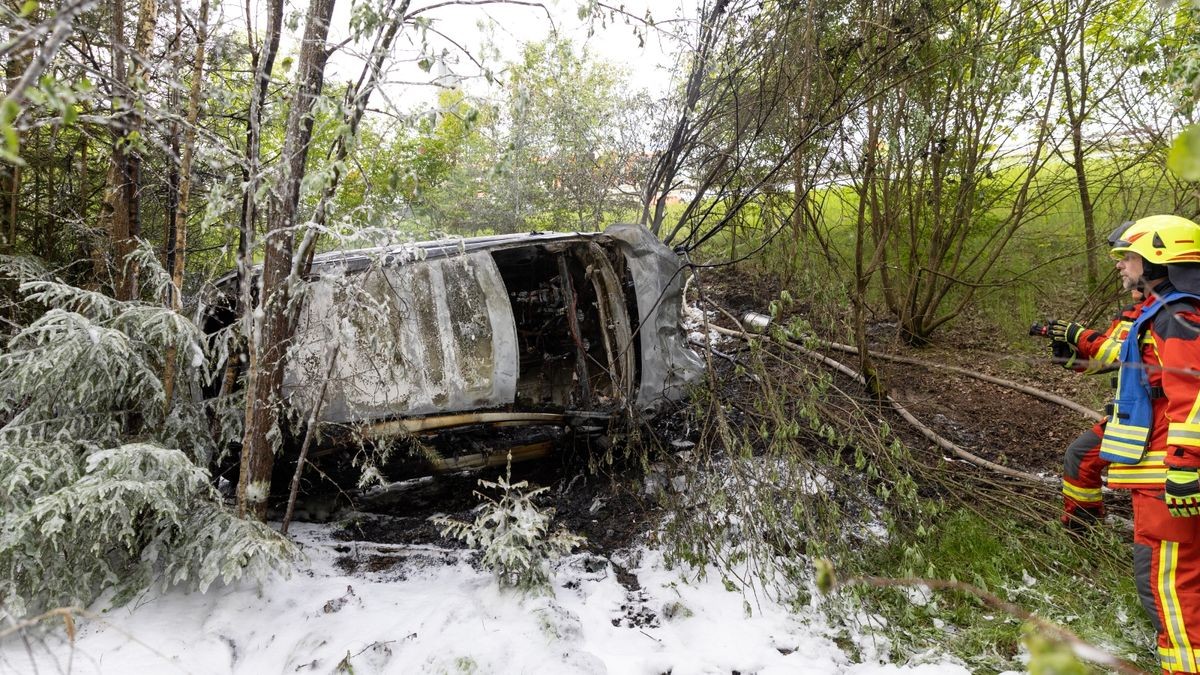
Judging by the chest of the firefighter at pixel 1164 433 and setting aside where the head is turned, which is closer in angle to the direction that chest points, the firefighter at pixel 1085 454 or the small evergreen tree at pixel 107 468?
the small evergreen tree

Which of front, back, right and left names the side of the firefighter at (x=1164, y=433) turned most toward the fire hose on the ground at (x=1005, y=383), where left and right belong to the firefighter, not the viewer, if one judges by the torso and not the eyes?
right

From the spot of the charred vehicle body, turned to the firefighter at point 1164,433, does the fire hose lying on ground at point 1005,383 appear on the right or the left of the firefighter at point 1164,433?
left

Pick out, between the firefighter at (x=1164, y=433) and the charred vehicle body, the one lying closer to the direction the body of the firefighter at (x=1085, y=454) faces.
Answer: the charred vehicle body

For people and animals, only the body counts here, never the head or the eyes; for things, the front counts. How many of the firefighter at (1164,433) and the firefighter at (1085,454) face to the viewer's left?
2

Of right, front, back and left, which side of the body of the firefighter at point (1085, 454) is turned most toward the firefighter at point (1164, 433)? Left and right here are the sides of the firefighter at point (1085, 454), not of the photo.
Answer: left

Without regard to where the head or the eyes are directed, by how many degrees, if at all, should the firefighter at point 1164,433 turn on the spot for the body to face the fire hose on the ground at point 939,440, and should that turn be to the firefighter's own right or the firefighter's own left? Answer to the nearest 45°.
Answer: approximately 45° to the firefighter's own right

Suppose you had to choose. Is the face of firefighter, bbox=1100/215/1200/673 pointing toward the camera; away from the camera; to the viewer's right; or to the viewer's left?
to the viewer's left

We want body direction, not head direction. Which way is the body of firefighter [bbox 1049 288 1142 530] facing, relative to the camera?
to the viewer's left

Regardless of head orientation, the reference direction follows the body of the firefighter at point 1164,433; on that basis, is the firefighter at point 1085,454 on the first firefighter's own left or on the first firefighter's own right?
on the first firefighter's own right

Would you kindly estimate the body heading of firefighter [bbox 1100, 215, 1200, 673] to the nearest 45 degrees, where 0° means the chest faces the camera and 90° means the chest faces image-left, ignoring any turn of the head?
approximately 90°
